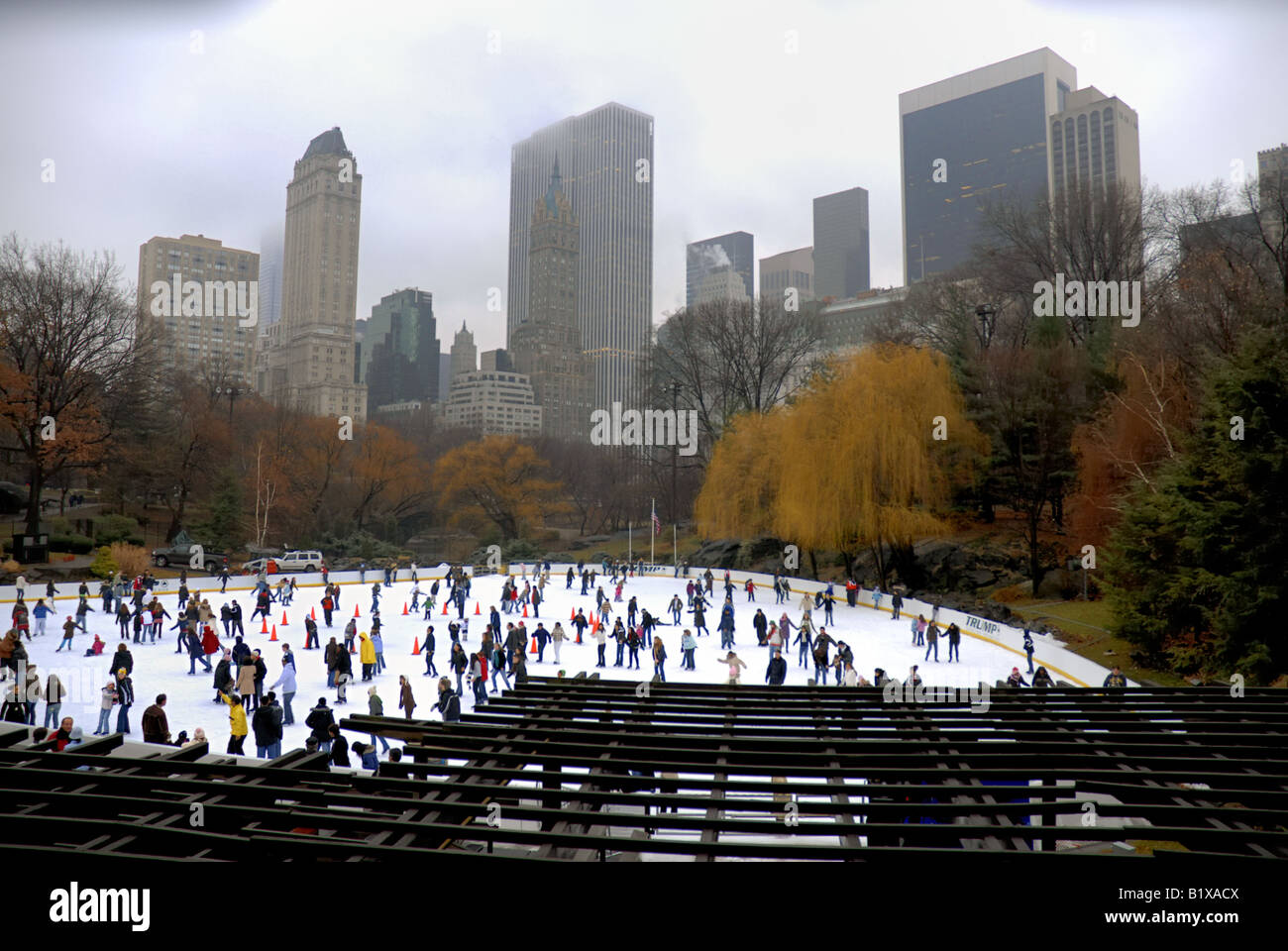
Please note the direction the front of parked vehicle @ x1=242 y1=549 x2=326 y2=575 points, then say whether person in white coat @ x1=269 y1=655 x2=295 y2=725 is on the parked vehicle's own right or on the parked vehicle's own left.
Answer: on the parked vehicle's own left

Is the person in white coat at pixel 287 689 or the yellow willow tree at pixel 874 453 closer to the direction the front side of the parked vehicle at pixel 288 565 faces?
the person in white coat

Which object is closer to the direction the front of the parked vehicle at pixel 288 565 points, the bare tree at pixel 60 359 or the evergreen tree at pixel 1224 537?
the bare tree

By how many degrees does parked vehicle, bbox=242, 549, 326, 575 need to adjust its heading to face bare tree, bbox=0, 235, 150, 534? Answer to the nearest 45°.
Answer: approximately 45° to its right

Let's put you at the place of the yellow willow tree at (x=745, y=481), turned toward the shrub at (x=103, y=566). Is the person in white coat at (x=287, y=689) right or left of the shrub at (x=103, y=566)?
left

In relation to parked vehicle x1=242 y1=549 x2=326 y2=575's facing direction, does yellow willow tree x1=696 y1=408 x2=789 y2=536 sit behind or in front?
behind

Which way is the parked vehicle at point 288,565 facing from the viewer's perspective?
to the viewer's left

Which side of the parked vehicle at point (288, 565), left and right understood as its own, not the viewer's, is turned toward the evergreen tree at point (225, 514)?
right

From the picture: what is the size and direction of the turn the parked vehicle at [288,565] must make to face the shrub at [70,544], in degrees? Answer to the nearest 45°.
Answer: approximately 45° to its right
